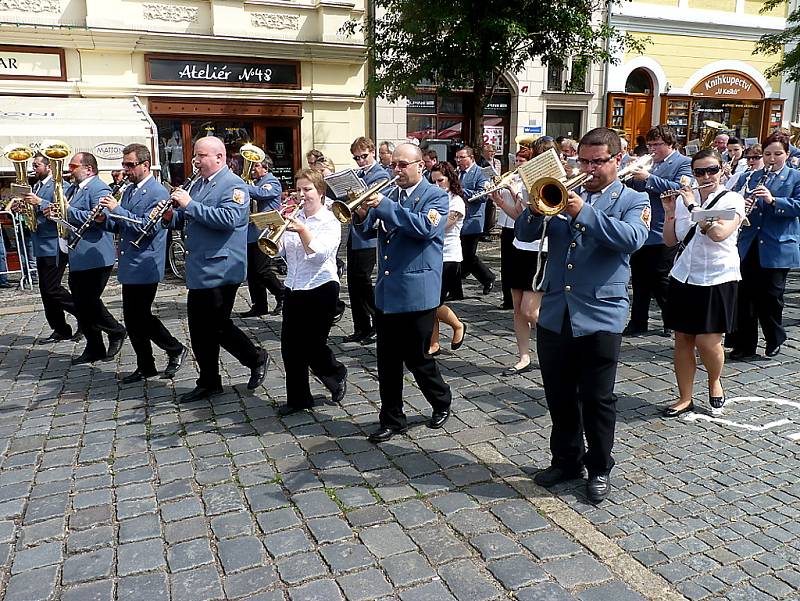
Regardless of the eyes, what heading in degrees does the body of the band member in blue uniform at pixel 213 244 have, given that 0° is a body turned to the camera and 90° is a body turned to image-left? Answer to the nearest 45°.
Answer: approximately 90°

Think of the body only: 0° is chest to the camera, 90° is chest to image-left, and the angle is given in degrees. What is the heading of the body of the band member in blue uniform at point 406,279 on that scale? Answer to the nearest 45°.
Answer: approximately 45°

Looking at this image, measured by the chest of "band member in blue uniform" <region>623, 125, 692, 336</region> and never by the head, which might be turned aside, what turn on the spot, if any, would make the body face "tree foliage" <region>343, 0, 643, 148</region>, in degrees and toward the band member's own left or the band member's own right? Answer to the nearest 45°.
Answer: approximately 90° to the band member's own right

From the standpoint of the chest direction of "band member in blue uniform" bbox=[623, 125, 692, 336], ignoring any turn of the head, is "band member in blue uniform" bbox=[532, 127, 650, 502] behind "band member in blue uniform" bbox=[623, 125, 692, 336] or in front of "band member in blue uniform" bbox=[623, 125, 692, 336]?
in front

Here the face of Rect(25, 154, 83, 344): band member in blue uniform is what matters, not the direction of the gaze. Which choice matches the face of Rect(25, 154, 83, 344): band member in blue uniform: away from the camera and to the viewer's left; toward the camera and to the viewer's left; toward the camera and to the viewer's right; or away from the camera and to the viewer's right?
toward the camera and to the viewer's left

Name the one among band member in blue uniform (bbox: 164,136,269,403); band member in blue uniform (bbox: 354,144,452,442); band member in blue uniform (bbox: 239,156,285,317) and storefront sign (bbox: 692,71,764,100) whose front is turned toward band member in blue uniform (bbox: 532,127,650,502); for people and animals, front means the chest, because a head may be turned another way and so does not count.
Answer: the storefront sign

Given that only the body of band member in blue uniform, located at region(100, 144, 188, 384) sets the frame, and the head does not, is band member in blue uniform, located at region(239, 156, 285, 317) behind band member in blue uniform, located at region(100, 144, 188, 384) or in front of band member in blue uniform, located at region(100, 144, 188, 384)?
behind

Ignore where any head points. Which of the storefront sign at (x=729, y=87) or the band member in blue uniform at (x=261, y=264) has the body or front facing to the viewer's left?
the band member in blue uniform

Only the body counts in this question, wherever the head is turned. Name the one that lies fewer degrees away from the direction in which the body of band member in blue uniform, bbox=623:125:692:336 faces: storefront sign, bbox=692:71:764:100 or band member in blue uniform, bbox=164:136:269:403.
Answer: the band member in blue uniform

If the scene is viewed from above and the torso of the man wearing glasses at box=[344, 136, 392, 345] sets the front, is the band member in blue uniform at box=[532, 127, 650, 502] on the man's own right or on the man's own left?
on the man's own left

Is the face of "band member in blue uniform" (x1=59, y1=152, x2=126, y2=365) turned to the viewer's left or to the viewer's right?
to the viewer's left

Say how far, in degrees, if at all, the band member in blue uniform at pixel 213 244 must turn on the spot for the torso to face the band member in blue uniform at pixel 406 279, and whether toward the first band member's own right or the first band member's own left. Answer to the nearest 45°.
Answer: approximately 135° to the first band member's own left

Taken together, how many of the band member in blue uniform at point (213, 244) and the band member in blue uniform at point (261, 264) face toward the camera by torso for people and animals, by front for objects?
0

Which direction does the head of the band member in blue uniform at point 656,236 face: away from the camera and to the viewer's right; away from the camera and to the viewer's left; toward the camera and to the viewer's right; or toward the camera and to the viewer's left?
toward the camera and to the viewer's left

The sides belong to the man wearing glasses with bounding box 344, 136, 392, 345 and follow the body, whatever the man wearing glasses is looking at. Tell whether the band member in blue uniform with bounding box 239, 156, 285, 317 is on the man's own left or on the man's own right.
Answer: on the man's own right

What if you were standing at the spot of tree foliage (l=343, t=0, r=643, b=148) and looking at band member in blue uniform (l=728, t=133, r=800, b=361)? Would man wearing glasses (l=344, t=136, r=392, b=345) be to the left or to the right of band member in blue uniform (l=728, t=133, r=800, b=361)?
right

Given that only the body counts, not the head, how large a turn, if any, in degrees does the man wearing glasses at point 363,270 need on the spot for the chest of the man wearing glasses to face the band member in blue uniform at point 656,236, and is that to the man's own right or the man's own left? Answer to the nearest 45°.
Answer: approximately 135° to the man's own left
